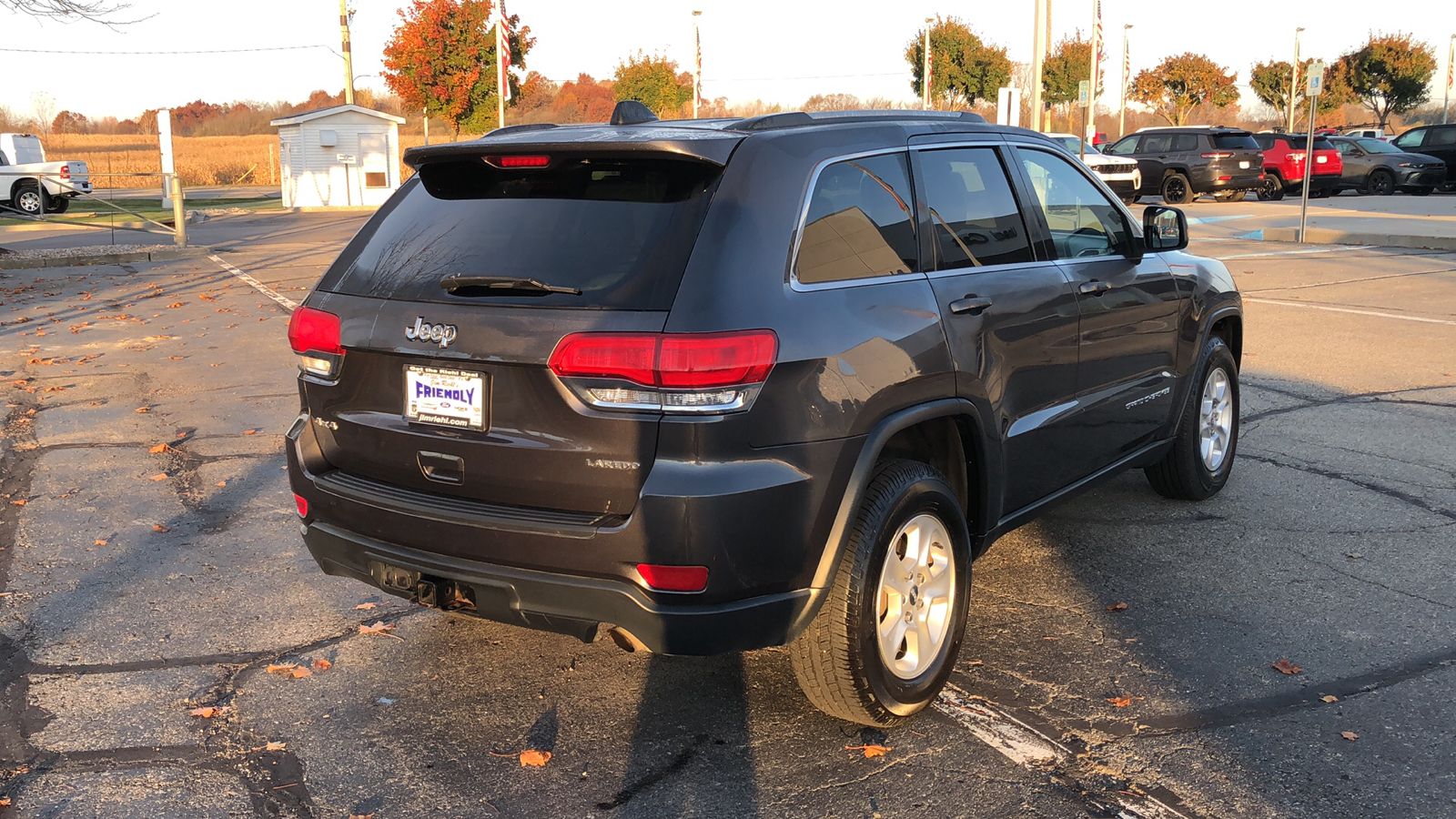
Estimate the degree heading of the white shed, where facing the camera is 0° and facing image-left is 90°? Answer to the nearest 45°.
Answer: approximately 0°

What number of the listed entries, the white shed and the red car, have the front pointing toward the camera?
1

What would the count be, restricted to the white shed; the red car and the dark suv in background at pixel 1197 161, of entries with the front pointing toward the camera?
1

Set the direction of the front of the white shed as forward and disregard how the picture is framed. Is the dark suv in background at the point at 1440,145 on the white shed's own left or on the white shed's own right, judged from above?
on the white shed's own left

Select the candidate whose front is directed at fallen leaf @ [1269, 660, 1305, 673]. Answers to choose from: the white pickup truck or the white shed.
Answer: the white shed

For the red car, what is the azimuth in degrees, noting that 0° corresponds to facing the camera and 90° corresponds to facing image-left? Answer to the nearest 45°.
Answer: approximately 135°

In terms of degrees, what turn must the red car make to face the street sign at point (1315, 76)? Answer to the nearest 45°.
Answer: approximately 135° to its left

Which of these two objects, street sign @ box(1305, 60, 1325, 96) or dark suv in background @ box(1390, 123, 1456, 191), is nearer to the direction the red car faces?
the dark suv in background

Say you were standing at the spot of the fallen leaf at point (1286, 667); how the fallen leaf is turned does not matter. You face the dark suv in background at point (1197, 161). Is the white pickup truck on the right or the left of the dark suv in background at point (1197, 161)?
left

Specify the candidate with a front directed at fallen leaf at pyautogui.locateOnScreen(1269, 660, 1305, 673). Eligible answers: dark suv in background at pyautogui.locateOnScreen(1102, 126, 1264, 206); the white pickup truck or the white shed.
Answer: the white shed

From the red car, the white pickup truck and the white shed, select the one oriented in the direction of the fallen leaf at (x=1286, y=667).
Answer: the white shed

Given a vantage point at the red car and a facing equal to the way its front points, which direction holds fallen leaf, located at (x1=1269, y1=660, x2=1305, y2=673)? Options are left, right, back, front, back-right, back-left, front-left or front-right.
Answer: back-left

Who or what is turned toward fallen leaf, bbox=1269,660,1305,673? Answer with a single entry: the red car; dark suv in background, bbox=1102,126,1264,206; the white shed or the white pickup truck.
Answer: the white shed

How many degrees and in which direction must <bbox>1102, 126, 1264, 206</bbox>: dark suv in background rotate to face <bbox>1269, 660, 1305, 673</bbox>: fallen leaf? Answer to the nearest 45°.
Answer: approximately 135° to its left

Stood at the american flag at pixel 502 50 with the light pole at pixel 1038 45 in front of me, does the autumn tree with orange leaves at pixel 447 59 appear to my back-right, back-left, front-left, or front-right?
back-left

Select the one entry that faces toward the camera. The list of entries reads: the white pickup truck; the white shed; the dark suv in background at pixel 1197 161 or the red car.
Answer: the white shed

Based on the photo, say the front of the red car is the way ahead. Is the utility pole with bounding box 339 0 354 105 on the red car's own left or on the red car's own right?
on the red car's own left
